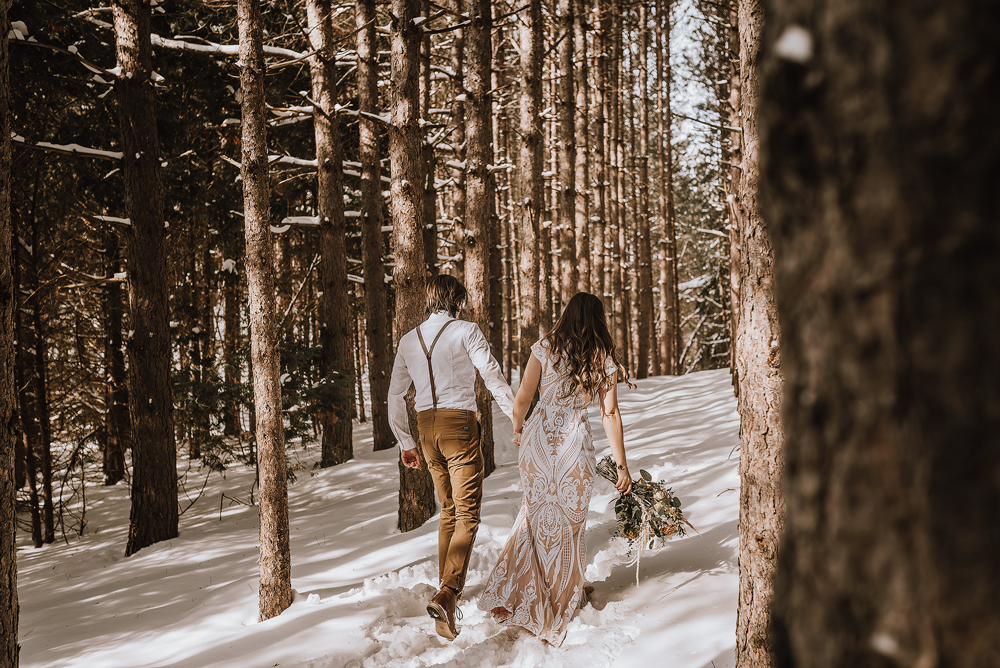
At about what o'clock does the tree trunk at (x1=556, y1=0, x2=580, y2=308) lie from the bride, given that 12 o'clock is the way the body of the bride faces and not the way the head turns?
The tree trunk is roughly at 12 o'clock from the bride.

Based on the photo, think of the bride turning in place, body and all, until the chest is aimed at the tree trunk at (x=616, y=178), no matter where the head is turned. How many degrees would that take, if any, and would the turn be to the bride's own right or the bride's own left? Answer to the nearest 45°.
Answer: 0° — they already face it

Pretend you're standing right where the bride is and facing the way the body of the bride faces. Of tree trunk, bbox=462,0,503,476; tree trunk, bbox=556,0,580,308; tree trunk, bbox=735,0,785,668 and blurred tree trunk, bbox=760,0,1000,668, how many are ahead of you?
2

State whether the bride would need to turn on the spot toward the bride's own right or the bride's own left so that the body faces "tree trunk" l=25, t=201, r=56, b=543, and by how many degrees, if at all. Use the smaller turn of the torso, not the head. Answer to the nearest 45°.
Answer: approximately 45° to the bride's own left

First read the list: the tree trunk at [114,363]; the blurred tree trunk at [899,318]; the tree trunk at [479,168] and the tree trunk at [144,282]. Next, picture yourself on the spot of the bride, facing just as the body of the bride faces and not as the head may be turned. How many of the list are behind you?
1

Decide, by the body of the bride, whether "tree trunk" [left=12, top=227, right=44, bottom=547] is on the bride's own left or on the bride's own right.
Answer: on the bride's own left

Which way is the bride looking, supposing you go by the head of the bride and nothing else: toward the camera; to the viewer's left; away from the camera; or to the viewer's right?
away from the camera

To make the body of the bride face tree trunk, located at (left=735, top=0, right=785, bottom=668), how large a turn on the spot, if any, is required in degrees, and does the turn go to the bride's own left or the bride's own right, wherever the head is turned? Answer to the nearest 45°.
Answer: approximately 135° to the bride's own right

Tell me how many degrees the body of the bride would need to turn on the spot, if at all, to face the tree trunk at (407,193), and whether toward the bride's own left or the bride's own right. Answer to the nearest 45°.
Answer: approximately 45° to the bride's own left

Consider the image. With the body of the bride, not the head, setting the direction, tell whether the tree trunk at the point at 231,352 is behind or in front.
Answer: in front

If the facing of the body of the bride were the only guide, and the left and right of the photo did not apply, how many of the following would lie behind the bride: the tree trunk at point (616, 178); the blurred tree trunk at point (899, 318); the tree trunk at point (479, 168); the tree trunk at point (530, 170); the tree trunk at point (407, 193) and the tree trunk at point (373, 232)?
1

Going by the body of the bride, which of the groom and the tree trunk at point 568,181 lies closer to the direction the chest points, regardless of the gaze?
the tree trunk

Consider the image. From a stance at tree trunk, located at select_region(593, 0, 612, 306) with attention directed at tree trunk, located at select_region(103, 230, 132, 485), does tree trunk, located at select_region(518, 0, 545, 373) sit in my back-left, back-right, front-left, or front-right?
front-left

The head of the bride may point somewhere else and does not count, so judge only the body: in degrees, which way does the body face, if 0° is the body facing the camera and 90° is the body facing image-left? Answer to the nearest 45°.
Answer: approximately 180°

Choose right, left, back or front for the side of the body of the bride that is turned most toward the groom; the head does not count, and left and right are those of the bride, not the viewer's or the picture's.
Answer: left

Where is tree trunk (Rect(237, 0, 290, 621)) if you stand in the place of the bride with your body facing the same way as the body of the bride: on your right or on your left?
on your left

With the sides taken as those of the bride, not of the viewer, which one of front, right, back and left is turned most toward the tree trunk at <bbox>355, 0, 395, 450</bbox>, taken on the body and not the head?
front

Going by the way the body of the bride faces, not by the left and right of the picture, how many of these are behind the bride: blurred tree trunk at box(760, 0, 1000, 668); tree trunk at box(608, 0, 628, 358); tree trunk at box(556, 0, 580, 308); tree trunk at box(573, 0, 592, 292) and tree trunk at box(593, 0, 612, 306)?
1
